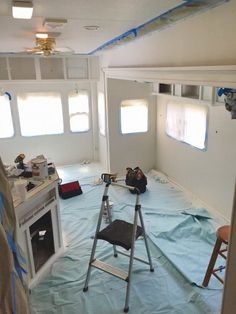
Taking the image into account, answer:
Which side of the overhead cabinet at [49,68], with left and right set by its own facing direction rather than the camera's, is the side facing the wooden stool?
front

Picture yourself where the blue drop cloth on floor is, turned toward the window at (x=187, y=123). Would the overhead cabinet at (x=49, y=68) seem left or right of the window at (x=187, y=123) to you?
left

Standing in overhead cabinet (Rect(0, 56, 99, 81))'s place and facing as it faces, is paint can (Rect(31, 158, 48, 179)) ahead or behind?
ahead

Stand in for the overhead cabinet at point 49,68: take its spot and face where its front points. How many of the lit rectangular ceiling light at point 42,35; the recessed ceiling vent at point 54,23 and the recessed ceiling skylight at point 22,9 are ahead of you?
3

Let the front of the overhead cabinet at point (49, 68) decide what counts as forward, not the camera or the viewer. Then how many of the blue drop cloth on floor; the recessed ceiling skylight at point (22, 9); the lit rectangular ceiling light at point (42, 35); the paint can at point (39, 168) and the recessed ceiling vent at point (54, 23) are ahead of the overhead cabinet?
5

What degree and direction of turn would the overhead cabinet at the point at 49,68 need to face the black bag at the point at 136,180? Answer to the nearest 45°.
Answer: approximately 45° to its left

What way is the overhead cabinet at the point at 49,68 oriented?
toward the camera

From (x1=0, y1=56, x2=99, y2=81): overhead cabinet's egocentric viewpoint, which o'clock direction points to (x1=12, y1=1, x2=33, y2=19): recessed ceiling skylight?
The recessed ceiling skylight is roughly at 12 o'clock from the overhead cabinet.

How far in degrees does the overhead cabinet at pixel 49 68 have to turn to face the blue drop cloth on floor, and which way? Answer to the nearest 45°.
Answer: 0° — it already faces it

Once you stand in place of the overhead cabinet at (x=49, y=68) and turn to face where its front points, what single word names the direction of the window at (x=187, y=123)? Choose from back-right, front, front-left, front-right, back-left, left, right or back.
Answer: front-left

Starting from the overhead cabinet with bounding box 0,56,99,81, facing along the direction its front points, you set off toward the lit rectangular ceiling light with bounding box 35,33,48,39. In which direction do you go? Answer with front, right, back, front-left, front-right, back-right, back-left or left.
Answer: front

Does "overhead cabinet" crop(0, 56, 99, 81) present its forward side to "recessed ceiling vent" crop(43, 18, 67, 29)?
yes

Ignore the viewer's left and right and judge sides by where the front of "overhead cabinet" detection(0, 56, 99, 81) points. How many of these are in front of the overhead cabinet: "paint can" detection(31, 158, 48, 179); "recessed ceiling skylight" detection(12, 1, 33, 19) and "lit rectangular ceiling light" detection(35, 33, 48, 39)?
3
